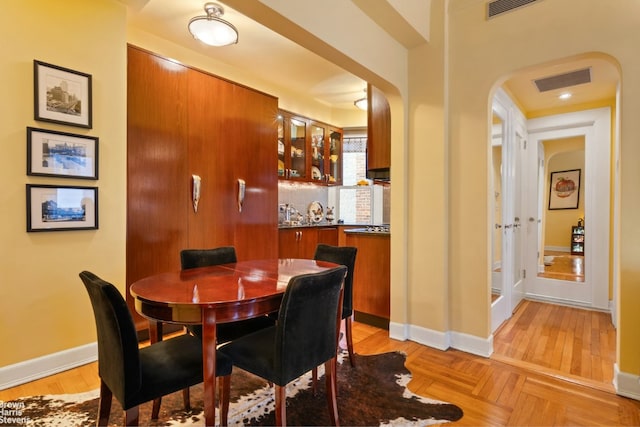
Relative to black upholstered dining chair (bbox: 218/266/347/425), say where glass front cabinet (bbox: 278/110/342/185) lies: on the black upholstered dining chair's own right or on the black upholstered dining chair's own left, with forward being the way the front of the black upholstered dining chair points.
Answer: on the black upholstered dining chair's own right

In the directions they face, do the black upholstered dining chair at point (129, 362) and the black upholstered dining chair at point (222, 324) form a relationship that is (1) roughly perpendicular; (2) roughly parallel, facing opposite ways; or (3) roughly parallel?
roughly perpendicular

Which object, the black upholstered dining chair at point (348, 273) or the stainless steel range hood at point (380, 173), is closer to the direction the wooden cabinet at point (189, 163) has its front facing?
the black upholstered dining chair

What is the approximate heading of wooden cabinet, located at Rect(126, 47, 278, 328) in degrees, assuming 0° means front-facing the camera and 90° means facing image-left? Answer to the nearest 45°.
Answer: approximately 315°

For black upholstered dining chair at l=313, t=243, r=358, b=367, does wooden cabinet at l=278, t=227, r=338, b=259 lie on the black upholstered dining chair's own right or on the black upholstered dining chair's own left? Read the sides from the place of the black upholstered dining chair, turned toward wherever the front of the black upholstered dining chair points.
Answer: on the black upholstered dining chair's own right

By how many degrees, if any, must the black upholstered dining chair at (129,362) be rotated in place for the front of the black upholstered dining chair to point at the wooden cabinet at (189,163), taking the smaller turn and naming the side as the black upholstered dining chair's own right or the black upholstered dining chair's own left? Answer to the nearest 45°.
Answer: approximately 45° to the black upholstered dining chair's own left

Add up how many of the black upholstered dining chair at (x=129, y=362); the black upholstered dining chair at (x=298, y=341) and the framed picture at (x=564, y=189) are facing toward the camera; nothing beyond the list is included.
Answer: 1

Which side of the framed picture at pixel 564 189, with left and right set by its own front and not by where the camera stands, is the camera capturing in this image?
front

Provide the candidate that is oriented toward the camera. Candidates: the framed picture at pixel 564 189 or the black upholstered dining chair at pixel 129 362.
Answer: the framed picture

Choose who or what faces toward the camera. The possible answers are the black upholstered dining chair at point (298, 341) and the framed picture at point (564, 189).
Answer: the framed picture

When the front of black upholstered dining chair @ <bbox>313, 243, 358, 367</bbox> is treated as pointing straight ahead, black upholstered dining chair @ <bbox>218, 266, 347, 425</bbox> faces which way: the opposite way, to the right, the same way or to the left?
to the right

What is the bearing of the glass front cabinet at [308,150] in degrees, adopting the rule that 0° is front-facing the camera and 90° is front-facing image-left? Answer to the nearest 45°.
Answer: approximately 315°

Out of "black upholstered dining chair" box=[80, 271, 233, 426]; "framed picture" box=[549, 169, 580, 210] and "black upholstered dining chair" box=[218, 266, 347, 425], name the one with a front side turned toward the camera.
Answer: the framed picture

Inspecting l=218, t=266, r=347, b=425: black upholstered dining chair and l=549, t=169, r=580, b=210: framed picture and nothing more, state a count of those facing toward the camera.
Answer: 1

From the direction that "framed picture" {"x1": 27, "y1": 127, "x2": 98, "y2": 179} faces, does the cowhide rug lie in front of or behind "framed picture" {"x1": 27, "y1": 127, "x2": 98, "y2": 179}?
in front
